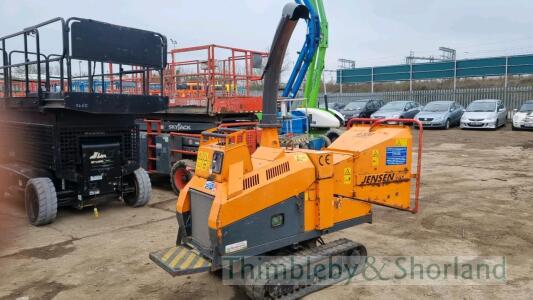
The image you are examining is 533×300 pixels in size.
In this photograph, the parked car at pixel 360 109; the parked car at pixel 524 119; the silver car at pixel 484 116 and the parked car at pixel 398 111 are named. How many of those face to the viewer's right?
0

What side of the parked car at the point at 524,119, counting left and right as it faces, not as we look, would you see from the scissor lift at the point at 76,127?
front

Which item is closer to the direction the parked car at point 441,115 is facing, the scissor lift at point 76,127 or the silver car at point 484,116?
the scissor lift

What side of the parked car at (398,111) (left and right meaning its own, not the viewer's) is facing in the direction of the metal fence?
back

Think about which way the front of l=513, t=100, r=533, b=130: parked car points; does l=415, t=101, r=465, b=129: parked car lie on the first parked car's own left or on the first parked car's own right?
on the first parked car's own right

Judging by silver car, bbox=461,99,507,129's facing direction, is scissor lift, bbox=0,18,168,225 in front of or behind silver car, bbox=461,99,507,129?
in front

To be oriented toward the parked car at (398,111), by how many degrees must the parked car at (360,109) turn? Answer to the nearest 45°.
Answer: approximately 90° to its left

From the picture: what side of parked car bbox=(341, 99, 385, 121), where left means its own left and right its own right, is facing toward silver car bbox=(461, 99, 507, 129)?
left

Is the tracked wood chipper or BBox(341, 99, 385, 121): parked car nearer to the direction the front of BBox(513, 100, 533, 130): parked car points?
the tracked wood chipper

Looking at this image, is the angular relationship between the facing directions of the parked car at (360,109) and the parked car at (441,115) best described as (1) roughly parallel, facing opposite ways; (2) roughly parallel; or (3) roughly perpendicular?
roughly parallel

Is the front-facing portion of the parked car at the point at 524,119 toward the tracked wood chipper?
yes
